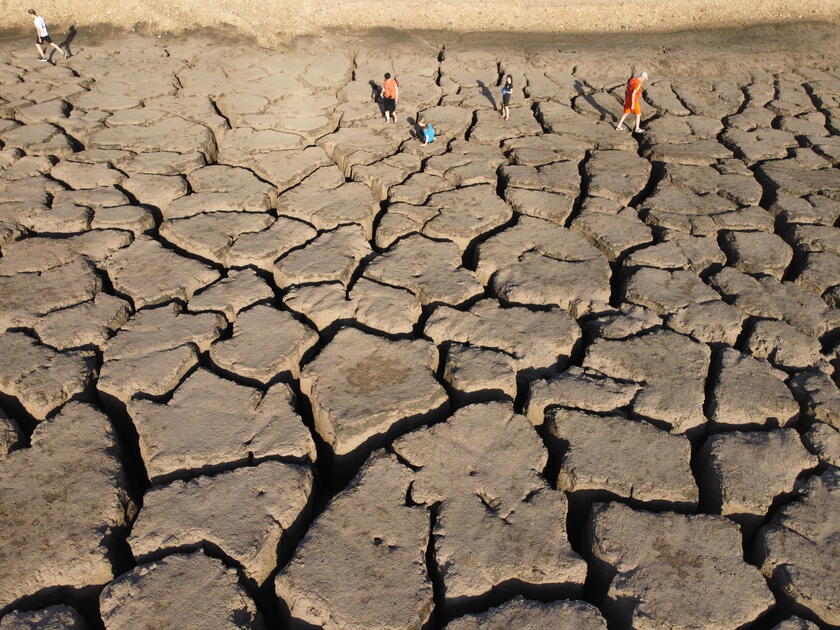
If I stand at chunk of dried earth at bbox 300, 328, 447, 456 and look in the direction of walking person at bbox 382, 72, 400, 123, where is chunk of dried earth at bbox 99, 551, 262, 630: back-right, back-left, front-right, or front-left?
back-left

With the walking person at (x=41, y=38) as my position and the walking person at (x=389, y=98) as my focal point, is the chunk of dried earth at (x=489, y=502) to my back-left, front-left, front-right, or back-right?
front-right

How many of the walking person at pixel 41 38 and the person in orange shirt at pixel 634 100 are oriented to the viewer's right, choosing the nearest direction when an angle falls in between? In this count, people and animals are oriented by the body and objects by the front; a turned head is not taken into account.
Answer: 1

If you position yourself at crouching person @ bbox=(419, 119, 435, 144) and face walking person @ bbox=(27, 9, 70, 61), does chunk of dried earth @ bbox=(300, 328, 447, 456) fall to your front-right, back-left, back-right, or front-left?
back-left

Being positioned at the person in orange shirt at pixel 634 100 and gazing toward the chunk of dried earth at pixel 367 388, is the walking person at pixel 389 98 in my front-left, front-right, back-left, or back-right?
front-right

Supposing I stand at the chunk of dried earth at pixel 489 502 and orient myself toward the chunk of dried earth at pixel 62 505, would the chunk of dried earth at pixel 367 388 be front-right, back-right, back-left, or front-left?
front-right
